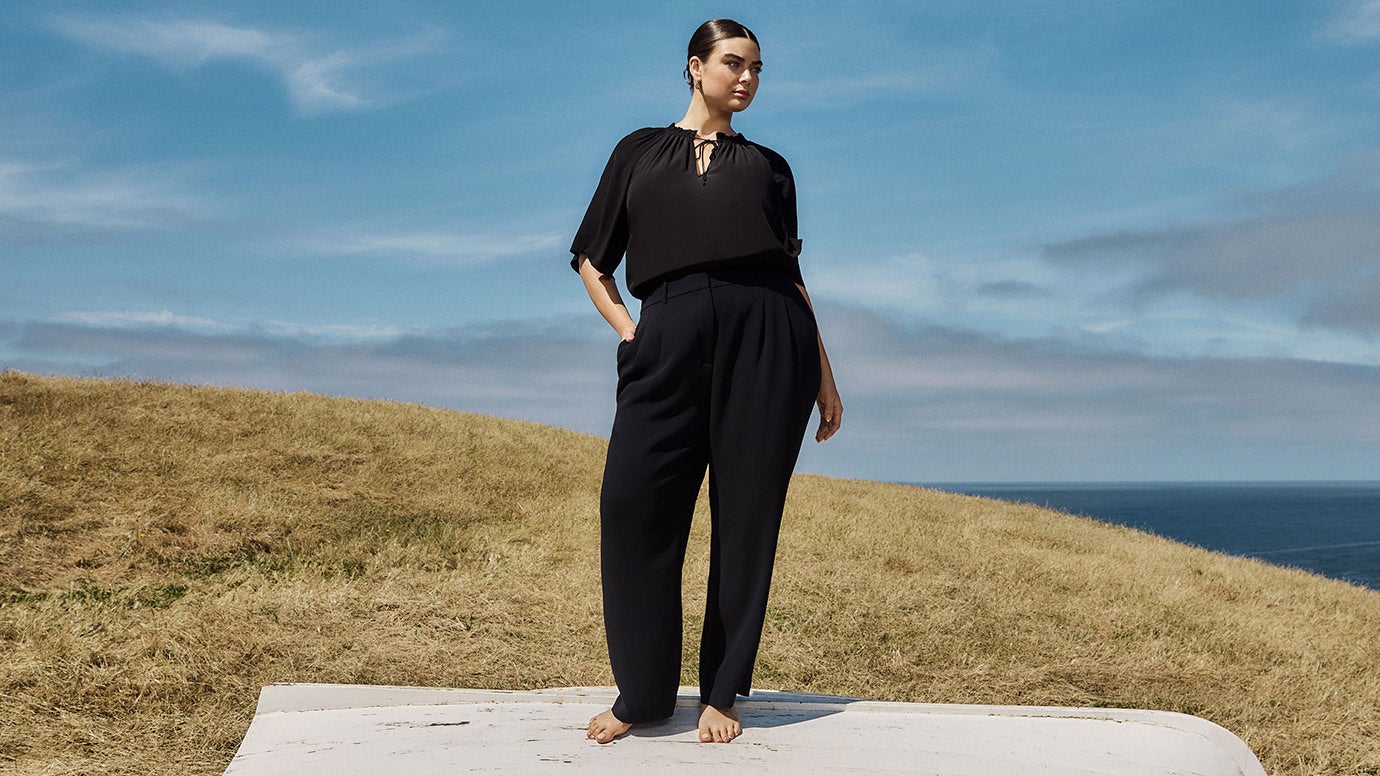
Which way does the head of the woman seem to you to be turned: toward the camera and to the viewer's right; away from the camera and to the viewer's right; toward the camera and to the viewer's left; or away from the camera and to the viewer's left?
toward the camera and to the viewer's right

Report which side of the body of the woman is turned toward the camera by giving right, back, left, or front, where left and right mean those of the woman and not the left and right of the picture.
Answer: front
